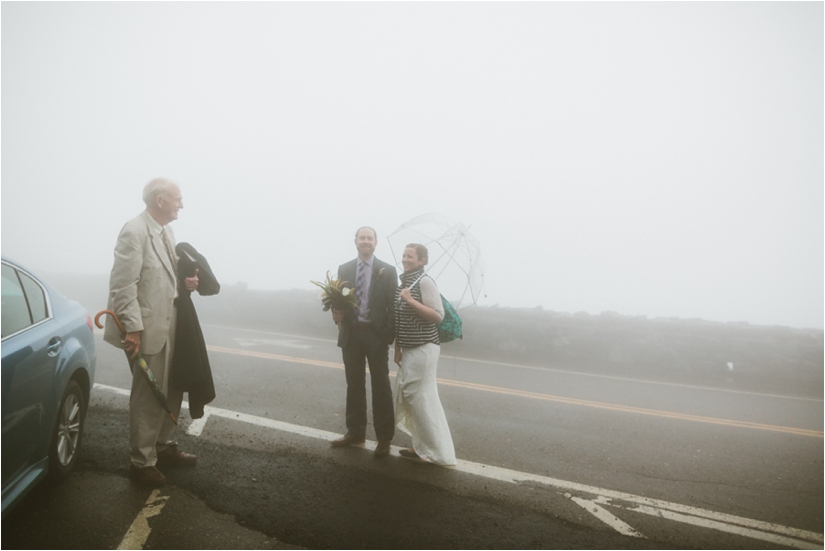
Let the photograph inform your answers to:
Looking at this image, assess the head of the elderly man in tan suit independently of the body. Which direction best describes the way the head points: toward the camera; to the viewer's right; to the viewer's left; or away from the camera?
to the viewer's right

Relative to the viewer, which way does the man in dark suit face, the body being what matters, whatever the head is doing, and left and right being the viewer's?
facing the viewer

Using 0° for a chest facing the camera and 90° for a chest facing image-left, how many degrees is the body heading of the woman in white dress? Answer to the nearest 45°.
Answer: approximately 45°

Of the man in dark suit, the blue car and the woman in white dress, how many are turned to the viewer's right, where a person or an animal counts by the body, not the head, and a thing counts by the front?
0

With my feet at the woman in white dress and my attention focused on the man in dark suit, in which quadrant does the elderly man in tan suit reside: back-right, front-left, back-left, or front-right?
front-left

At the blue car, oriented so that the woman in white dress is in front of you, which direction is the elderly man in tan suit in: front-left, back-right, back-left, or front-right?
front-left

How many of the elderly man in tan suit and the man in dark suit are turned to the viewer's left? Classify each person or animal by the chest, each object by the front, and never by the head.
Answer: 0

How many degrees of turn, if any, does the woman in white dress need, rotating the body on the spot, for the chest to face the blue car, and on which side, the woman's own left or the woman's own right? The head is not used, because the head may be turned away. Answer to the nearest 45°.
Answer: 0° — they already face it

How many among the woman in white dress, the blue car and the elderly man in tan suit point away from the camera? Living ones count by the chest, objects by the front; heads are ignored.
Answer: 0
